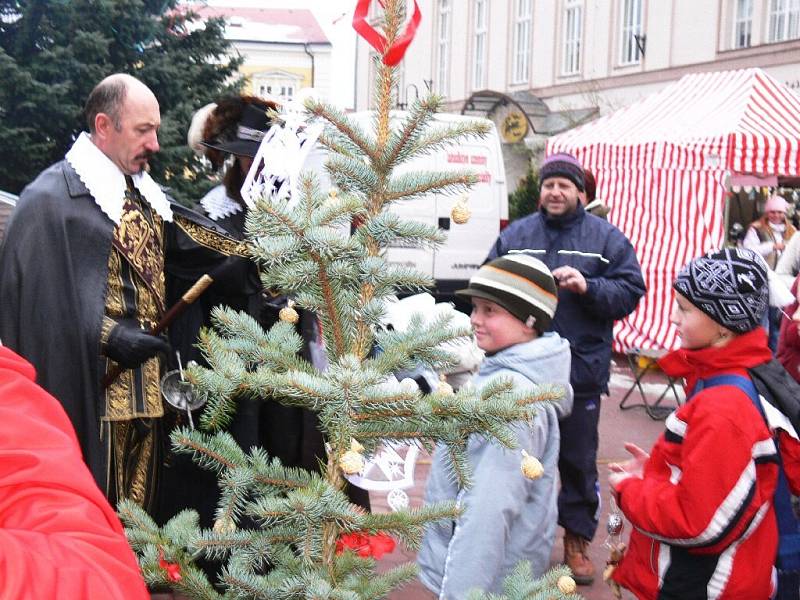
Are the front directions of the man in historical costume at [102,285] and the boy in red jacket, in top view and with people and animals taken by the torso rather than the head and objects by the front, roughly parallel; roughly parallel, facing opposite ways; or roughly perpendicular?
roughly parallel, facing opposite ways

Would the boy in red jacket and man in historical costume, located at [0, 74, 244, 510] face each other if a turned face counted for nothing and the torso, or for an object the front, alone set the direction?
yes

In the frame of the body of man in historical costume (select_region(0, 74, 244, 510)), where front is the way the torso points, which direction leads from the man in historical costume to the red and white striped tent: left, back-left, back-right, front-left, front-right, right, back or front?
left

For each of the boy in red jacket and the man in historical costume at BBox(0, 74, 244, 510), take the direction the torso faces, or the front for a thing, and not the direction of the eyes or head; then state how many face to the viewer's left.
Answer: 1

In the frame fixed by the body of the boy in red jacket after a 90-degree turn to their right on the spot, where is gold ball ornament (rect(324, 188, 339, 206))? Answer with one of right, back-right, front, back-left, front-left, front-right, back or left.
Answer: back-left

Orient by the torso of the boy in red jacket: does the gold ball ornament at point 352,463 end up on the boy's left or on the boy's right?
on the boy's left

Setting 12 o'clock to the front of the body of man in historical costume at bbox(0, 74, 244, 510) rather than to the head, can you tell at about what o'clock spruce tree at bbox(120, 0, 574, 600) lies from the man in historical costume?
The spruce tree is roughly at 1 o'clock from the man in historical costume.

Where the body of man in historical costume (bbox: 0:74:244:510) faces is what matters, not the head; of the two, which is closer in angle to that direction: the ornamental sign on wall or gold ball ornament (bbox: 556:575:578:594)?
the gold ball ornament

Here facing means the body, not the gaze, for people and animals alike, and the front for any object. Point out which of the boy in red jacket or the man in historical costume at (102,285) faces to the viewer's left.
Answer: the boy in red jacket

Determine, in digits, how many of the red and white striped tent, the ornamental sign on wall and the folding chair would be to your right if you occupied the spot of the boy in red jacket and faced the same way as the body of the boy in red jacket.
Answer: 3

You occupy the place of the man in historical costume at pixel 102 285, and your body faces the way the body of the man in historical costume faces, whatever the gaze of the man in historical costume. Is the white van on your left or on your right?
on your left

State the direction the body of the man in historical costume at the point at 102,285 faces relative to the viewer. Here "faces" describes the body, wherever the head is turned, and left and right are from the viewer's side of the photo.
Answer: facing the viewer and to the right of the viewer

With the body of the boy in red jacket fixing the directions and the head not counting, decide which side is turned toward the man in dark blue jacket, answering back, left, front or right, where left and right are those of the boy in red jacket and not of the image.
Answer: right

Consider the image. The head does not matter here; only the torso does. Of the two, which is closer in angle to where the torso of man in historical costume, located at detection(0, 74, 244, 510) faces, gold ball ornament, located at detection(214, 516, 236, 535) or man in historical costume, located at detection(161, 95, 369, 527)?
the gold ball ornament

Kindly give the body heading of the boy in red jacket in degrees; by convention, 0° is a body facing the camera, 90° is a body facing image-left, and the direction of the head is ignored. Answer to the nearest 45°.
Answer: approximately 90°

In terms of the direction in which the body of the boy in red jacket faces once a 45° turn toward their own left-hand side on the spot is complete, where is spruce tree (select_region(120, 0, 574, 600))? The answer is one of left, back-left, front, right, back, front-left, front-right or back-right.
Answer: front

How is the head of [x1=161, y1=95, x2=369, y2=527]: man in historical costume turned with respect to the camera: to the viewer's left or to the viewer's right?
to the viewer's right

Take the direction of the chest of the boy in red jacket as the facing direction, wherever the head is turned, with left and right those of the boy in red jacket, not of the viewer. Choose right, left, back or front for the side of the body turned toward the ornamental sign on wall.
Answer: right
